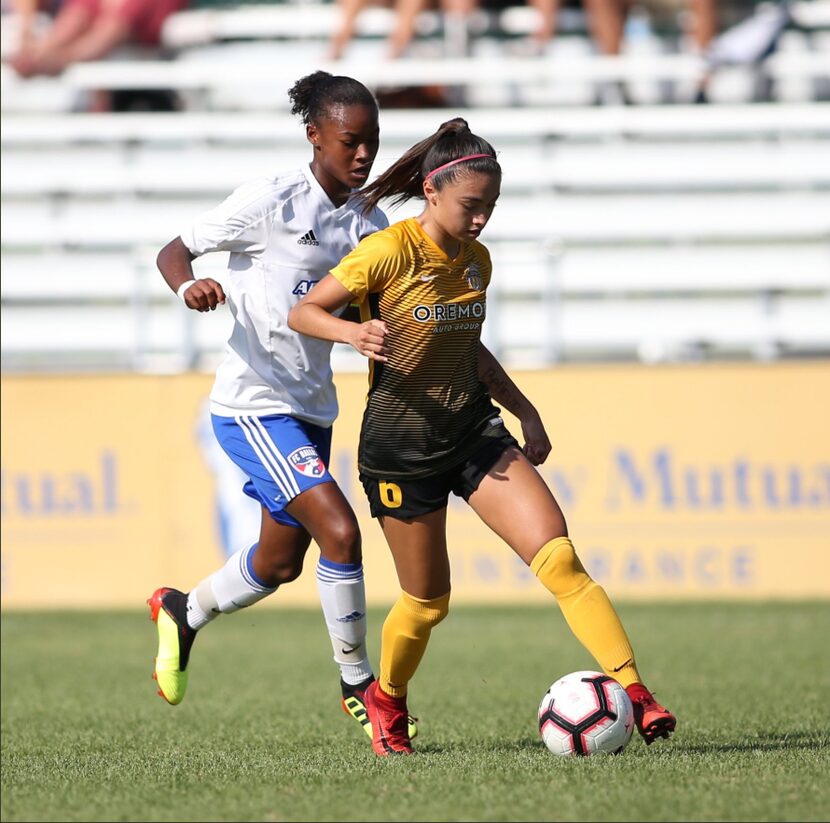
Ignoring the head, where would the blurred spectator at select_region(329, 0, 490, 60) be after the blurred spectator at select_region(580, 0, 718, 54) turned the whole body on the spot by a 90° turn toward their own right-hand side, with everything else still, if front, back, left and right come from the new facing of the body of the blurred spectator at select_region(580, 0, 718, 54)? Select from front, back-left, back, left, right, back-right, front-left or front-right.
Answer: front

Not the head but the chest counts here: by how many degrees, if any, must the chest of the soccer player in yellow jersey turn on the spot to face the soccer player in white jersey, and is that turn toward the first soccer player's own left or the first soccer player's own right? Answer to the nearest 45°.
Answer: approximately 180°

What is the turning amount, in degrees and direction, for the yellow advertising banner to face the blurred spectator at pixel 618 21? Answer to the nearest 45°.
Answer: approximately 180°

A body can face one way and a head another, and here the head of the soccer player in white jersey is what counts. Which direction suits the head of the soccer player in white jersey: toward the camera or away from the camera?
toward the camera

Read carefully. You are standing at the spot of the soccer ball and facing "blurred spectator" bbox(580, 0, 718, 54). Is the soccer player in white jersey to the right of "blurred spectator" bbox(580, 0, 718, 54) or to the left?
left

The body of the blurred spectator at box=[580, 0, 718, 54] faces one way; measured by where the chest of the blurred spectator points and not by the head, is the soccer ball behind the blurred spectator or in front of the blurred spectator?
in front

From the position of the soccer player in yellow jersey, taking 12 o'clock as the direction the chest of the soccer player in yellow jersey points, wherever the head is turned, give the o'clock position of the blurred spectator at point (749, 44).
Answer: The blurred spectator is roughly at 8 o'clock from the soccer player in yellow jersey.

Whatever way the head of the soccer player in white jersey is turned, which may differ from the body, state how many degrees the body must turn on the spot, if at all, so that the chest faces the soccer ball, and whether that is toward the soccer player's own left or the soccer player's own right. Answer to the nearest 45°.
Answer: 0° — they already face it

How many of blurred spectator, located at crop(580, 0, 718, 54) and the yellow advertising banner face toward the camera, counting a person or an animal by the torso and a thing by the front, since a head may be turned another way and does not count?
2

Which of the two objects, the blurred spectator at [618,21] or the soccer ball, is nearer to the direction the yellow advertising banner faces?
the soccer ball

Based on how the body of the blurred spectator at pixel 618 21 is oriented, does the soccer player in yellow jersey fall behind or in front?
in front

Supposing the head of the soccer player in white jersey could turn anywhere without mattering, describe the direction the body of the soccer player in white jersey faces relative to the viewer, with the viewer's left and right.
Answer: facing the viewer and to the right of the viewer

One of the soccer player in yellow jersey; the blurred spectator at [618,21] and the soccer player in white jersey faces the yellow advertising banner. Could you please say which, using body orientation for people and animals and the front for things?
the blurred spectator

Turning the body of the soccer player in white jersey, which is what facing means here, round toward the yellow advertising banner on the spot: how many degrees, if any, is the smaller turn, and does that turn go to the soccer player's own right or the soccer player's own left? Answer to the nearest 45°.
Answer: approximately 135° to the soccer player's own left

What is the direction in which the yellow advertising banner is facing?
toward the camera

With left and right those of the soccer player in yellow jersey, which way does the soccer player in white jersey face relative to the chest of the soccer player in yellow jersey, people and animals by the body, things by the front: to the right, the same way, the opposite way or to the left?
the same way

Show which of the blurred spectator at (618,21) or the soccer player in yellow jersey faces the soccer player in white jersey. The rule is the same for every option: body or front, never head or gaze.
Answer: the blurred spectator

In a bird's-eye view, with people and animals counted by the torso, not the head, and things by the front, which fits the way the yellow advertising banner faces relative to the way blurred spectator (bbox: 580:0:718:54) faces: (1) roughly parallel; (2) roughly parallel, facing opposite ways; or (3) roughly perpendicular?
roughly parallel
